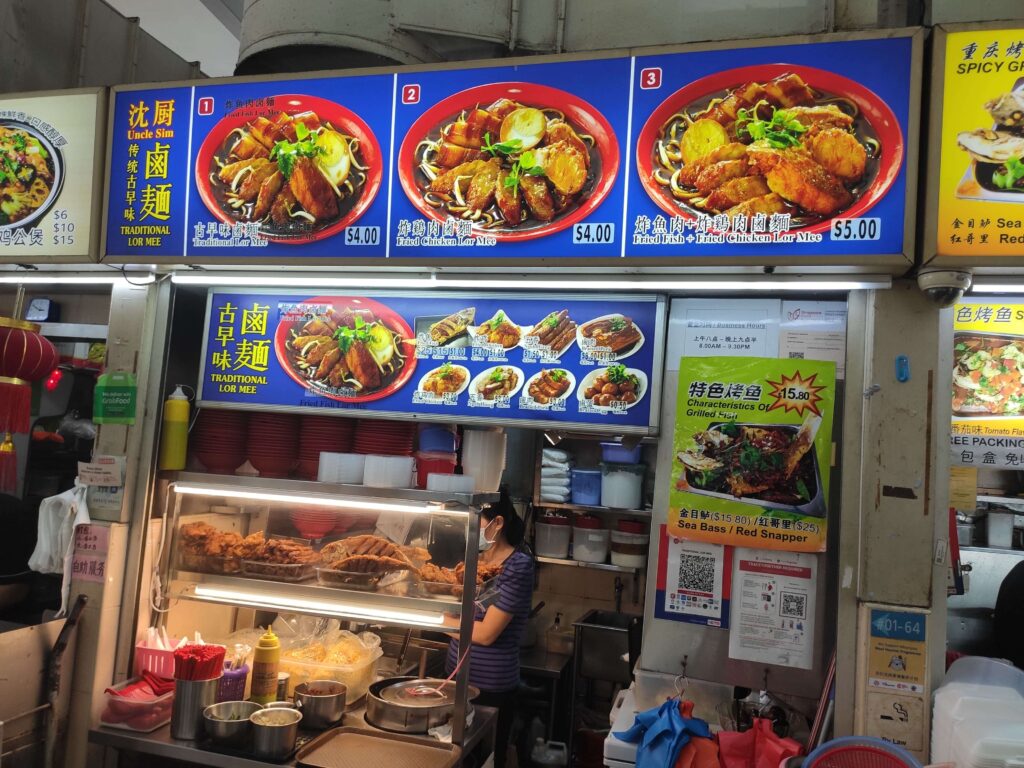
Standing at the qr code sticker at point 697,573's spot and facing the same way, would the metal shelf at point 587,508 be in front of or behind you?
behind

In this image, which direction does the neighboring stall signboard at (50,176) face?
toward the camera

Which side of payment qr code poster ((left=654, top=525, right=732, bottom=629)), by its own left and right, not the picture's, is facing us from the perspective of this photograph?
front

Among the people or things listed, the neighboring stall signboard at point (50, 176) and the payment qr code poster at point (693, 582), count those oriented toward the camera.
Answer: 2

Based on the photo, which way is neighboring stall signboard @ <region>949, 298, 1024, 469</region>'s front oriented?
toward the camera

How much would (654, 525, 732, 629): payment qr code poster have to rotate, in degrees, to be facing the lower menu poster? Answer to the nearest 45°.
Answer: approximately 90° to its right

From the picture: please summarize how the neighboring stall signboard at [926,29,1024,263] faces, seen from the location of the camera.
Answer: facing the viewer

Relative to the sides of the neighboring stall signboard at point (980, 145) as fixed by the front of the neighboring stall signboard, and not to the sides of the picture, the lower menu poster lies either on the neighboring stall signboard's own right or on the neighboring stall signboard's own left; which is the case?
on the neighboring stall signboard's own right
